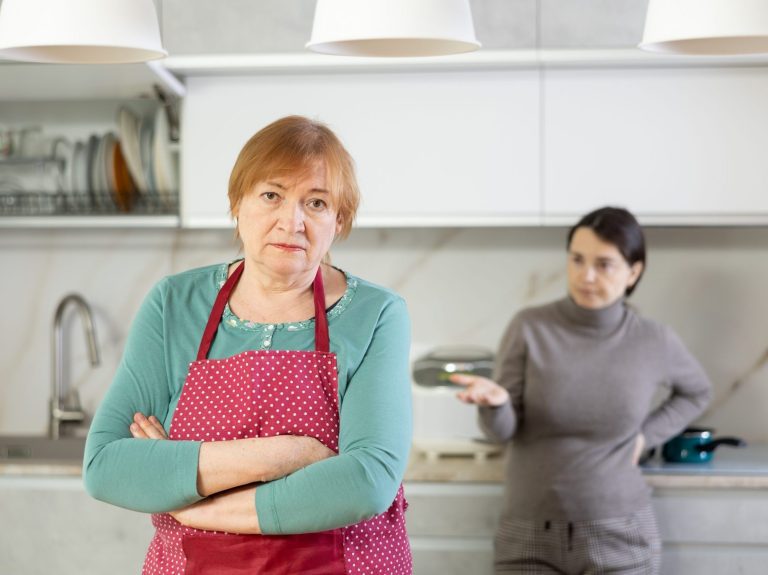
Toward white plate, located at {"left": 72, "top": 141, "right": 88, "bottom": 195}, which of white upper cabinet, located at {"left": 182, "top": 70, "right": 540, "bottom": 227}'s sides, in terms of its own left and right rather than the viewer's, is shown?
right

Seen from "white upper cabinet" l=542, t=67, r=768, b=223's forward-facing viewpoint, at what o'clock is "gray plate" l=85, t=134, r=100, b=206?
The gray plate is roughly at 3 o'clock from the white upper cabinet.

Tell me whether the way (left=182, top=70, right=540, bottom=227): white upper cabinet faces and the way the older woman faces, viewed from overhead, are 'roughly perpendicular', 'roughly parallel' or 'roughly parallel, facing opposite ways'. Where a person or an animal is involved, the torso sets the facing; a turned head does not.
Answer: roughly parallel

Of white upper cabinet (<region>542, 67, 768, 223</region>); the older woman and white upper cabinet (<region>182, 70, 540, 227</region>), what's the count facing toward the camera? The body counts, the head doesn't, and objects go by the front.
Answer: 3

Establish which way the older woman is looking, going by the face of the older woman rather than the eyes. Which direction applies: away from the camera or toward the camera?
toward the camera

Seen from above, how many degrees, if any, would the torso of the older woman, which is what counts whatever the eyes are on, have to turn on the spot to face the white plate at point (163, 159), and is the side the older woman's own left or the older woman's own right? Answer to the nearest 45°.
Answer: approximately 180°

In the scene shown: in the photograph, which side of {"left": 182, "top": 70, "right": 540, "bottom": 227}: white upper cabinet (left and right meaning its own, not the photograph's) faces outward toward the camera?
front

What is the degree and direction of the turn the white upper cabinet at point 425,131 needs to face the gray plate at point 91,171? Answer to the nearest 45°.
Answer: approximately 90° to its right

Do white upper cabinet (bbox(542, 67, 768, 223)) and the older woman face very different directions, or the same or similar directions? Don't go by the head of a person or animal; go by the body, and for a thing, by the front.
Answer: same or similar directions

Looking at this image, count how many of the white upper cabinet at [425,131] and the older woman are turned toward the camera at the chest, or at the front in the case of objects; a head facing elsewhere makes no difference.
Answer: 2

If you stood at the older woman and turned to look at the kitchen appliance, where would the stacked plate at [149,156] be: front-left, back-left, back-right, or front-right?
front-left

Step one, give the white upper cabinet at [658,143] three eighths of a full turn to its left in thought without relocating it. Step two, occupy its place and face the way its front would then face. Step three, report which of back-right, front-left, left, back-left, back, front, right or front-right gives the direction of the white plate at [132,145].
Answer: back-left

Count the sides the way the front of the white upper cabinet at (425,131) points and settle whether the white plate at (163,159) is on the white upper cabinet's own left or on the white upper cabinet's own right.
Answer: on the white upper cabinet's own right

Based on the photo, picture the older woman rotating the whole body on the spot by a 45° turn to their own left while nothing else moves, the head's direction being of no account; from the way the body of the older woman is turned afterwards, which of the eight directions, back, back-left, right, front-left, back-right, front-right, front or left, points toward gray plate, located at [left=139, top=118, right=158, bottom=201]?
back-left

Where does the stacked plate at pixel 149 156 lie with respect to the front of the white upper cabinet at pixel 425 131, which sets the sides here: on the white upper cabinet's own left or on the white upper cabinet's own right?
on the white upper cabinet's own right

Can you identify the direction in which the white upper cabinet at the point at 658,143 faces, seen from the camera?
facing the viewer

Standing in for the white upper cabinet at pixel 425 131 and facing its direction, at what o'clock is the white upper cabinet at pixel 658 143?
the white upper cabinet at pixel 658 143 is roughly at 9 o'clock from the white upper cabinet at pixel 425 131.
